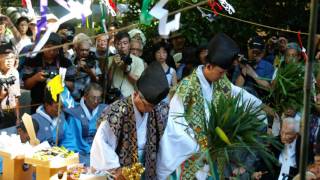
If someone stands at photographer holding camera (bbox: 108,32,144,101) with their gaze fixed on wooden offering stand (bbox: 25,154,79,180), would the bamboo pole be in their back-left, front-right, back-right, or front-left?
front-left

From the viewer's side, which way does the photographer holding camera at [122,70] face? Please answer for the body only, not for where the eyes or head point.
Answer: toward the camera

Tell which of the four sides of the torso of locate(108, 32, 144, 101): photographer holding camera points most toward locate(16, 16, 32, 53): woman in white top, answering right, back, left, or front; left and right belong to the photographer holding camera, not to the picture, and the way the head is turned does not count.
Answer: right

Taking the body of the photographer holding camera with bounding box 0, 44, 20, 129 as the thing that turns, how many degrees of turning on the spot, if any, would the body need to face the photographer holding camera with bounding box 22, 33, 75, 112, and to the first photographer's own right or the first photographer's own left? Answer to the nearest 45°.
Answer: approximately 135° to the first photographer's own left

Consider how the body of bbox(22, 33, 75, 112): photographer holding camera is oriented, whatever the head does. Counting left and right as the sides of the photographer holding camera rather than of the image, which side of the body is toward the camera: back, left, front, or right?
front

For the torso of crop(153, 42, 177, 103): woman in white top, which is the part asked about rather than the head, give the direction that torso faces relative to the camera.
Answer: toward the camera

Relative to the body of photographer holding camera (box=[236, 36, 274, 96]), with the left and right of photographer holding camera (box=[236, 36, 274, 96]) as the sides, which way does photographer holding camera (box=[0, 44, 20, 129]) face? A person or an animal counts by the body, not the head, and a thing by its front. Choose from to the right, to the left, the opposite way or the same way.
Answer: to the left

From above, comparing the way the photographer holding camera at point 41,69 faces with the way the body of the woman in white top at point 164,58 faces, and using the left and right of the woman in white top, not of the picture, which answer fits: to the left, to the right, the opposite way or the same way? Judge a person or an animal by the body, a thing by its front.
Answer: the same way

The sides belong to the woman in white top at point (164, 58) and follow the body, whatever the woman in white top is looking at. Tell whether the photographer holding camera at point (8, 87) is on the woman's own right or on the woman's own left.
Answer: on the woman's own right

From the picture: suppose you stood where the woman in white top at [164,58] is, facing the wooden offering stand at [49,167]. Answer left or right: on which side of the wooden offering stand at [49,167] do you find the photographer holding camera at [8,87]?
right

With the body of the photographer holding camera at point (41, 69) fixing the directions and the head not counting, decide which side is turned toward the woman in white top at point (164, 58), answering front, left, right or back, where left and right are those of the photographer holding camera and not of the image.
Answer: left
